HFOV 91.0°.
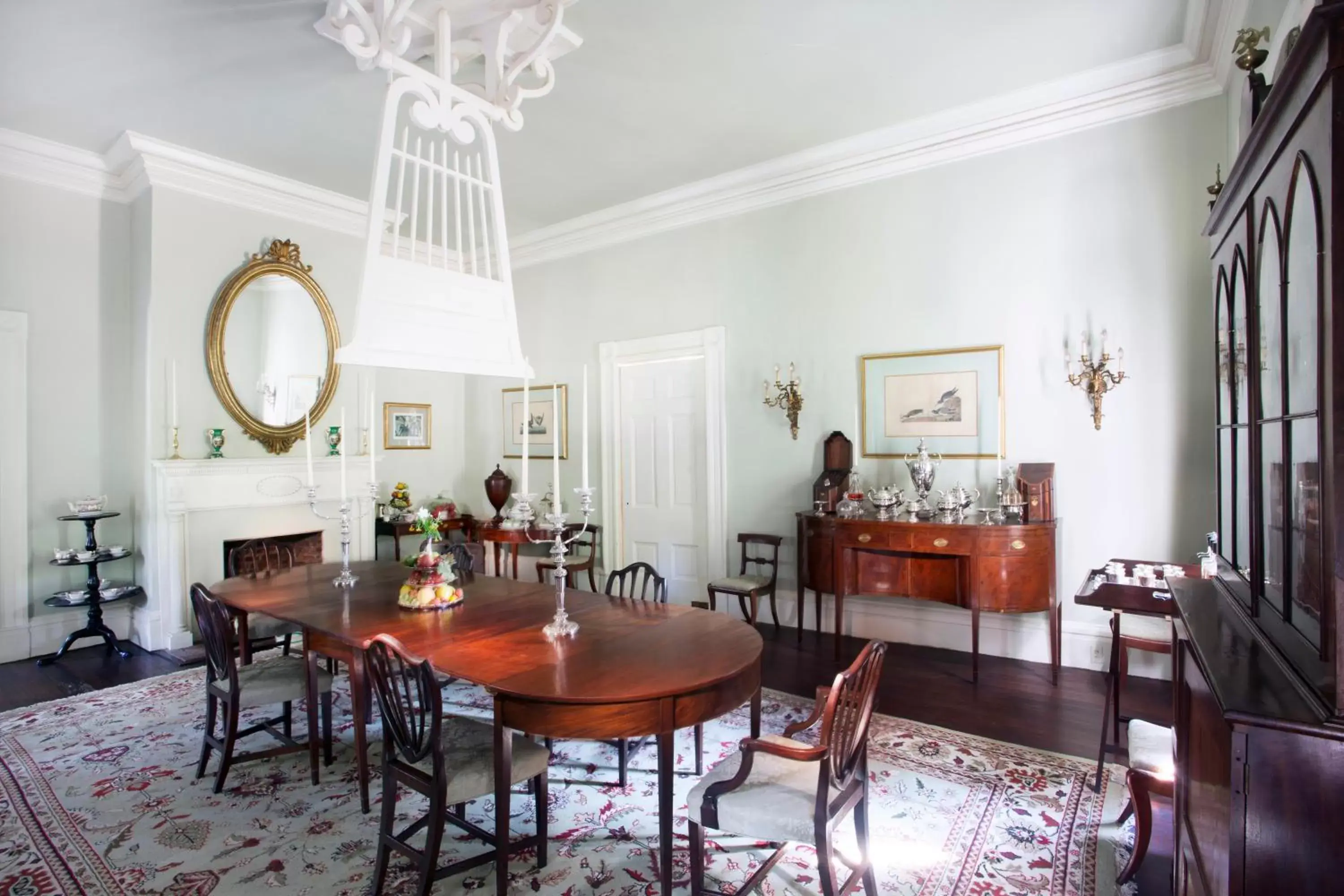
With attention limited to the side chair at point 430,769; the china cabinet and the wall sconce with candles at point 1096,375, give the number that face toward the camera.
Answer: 1

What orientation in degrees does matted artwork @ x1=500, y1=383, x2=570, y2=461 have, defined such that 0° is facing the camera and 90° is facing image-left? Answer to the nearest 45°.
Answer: approximately 45°

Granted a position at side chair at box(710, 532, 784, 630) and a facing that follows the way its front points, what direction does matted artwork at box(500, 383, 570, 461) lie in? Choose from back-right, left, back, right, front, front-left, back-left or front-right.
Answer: right

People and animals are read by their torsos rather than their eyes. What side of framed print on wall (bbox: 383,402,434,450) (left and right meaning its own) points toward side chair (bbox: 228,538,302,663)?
right

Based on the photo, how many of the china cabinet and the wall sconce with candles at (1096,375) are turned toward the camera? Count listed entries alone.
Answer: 1

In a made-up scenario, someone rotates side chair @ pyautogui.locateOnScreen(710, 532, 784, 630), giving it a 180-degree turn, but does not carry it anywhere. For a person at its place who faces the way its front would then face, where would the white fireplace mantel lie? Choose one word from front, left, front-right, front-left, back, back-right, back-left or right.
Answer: back-left

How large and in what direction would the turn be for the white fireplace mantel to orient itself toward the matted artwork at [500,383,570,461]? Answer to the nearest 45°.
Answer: approximately 45° to its left

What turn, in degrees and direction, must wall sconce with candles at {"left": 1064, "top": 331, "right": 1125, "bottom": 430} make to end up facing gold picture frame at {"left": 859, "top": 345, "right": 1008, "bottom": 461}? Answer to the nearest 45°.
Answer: approximately 90° to its right

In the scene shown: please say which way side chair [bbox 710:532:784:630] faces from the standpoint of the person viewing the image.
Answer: facing the viewer and to the left of the viewer

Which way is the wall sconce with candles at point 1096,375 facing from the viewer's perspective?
toward the camera

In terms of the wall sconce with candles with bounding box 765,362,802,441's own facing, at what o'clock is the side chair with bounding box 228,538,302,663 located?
The side chair is roughly at 1 o'clock from the wall sconce with candles.

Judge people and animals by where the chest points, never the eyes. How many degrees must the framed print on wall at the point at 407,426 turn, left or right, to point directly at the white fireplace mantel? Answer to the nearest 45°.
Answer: approximately 90° to its right

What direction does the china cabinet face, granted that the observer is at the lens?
facing to the left of the viewer

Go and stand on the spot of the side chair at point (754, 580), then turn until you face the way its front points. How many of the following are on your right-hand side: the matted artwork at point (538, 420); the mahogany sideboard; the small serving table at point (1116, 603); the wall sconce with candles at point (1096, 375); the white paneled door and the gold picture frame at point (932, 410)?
2

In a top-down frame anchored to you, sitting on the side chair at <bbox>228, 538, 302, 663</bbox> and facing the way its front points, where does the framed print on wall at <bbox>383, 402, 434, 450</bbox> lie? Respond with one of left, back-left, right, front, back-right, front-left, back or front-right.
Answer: left
